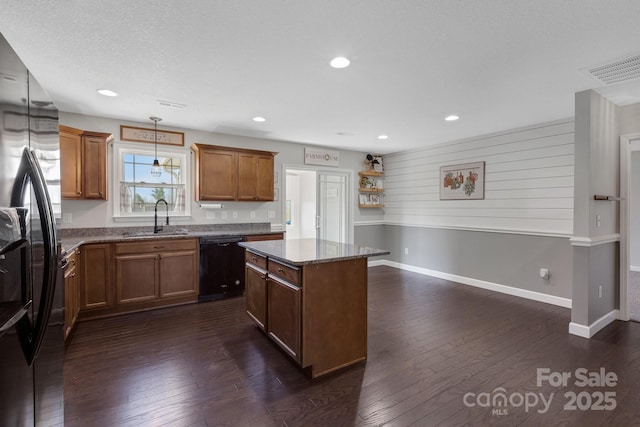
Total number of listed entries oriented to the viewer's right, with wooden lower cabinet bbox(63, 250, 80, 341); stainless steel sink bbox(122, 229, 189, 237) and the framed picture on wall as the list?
1

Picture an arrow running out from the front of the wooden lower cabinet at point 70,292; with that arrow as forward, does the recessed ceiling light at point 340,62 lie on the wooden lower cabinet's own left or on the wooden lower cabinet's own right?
on the wooden lower cabinet's own right

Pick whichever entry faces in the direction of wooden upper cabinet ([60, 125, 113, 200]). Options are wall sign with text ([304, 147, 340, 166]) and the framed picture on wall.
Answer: the framed picture on wall

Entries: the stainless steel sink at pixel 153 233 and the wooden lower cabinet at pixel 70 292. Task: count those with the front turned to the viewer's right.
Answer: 1

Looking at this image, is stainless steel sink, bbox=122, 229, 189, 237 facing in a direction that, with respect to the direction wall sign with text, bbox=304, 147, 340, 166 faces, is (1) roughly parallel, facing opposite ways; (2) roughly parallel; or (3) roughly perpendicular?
roughly parallel

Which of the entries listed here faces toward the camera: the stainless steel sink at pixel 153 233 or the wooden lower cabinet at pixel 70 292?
the stainless steel sink

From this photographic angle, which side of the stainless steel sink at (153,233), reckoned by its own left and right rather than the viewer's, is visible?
front

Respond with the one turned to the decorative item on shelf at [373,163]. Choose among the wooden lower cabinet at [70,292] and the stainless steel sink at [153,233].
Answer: the wooden lower cabinet

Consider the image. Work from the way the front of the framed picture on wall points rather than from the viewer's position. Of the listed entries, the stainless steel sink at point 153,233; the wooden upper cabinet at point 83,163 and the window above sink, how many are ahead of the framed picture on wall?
3

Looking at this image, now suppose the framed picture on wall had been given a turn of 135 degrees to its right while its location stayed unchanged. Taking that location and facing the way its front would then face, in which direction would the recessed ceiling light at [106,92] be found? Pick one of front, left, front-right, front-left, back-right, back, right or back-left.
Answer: back-left

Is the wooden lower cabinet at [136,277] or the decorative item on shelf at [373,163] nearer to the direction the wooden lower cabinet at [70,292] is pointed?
the decorative item on shelf

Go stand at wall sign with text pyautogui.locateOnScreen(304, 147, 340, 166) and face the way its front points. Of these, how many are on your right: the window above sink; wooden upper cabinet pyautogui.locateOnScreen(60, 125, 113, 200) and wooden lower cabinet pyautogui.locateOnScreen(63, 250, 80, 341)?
3

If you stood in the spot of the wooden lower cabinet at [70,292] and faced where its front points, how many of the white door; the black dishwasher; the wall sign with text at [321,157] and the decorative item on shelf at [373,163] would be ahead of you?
4

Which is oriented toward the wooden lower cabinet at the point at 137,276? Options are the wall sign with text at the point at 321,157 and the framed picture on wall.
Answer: the framed picture on wall

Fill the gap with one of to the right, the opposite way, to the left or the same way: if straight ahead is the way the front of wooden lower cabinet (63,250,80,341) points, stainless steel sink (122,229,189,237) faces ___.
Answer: to the right

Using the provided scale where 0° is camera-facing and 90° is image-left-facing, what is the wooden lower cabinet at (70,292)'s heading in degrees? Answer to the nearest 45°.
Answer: approximately 270°

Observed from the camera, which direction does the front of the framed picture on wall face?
facing the viewer and to the left of the viewer

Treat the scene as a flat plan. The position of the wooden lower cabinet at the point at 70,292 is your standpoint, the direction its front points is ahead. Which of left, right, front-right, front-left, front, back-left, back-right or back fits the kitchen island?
front-right

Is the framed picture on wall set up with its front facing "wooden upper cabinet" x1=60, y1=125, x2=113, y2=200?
yes

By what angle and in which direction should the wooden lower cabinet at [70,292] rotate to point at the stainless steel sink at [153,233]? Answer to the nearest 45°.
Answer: approximately 45° to its left
